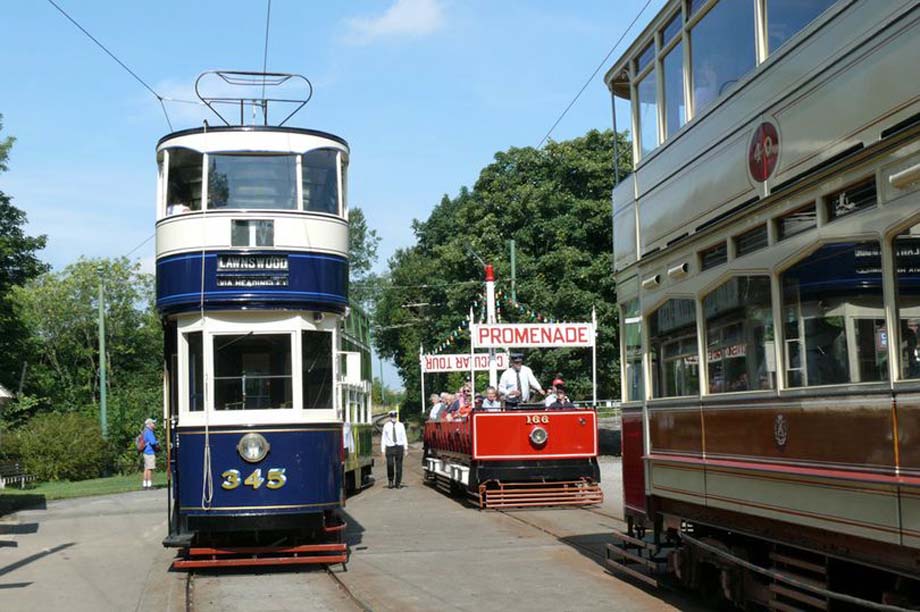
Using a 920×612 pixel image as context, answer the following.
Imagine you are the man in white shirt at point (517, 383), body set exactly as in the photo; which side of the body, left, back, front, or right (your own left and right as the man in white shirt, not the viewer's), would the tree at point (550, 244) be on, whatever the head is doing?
back

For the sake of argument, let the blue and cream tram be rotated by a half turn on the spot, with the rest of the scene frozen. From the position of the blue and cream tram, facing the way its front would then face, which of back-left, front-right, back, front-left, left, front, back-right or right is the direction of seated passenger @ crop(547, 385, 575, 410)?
front-right

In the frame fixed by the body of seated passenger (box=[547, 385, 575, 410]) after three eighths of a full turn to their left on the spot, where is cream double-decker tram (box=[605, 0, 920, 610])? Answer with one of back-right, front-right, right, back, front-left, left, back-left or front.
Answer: back-right

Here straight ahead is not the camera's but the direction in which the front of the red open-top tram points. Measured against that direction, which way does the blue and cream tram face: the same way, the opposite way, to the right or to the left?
the same way

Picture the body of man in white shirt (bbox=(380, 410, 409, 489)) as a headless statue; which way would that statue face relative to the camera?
toward the camera

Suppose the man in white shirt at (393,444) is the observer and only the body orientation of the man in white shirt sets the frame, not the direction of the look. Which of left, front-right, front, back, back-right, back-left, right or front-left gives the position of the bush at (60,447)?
back-right

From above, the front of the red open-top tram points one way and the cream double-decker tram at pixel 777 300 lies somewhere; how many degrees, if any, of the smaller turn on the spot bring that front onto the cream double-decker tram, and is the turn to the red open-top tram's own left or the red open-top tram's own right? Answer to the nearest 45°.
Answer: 0° — it already faces it

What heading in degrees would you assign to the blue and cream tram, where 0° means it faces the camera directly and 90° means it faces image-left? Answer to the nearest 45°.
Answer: approximately 0°

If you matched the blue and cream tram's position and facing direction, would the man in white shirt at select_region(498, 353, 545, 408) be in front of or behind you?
behind

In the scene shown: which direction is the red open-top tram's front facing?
toward the camera

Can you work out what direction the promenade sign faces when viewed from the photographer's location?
facing the viewer

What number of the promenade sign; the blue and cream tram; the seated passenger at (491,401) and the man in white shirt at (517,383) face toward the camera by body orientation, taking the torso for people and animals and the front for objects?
4

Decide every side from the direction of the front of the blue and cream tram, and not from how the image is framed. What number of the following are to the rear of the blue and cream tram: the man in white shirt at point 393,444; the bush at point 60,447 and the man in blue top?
3

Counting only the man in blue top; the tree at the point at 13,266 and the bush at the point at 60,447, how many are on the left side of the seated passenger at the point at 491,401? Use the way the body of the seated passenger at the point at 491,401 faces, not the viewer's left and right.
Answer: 0
